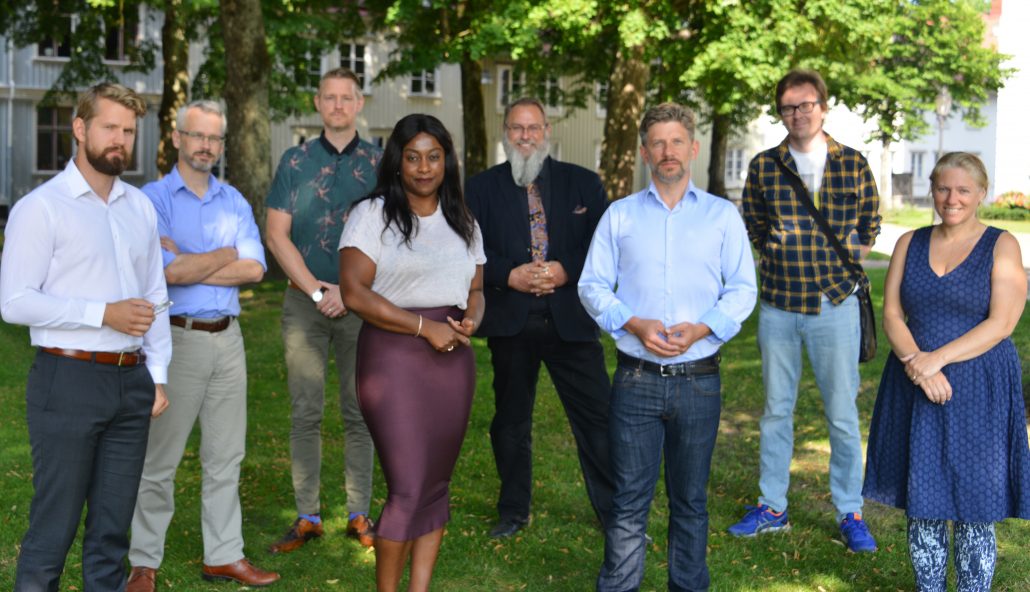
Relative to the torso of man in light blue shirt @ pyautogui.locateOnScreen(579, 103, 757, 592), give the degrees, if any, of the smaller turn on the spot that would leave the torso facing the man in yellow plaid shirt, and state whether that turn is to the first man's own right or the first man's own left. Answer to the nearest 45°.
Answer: approximately 135° to the first man's own left

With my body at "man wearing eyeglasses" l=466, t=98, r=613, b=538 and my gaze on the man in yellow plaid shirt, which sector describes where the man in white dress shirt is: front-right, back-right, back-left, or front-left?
back-right

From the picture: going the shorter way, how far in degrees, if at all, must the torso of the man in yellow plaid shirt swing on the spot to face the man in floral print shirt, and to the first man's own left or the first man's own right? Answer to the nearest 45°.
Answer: approximately 90° to the first man's own right

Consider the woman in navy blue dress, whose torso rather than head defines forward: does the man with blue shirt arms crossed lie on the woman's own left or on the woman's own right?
on the woman's own right

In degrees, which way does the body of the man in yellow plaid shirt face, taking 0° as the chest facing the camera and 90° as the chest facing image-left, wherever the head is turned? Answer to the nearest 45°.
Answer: approximately 0°

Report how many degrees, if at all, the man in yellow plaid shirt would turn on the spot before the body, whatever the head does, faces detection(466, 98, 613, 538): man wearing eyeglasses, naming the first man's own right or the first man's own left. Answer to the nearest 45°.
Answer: approximately 90° to the first man's own right

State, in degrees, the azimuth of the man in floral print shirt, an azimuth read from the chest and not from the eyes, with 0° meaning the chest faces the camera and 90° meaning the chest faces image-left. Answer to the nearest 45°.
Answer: approximately 0°
